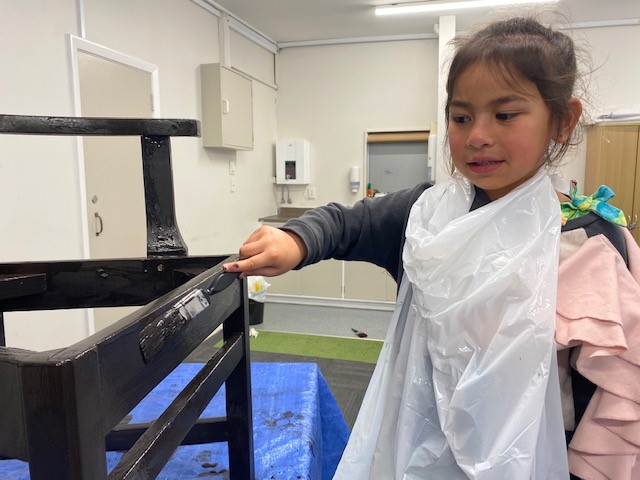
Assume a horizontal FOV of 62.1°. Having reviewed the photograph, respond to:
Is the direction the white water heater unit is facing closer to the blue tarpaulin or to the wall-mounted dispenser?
the blue tarpaulin

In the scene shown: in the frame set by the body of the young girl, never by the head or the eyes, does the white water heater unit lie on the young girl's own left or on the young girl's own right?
on the young girl's own right

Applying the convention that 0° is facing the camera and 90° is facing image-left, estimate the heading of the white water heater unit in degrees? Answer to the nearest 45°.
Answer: approximately 0°

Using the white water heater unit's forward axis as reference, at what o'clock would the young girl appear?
The young girl is roughly at 12 o'clock from the white water heater unit.

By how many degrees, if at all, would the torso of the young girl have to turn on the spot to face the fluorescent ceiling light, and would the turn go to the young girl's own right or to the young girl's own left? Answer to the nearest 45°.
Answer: approximately 135° to the young girl's own right

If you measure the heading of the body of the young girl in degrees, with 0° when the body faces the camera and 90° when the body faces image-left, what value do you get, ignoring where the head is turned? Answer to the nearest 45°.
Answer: approximately 45°

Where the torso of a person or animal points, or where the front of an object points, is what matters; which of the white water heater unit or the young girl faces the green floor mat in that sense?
the white water heater unit

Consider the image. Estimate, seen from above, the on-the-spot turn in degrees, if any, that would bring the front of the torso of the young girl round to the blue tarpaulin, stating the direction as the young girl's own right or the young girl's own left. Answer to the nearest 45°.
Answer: approximately 90° to the young girl's own right

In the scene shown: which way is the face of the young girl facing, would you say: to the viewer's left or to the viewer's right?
to the viewer's left

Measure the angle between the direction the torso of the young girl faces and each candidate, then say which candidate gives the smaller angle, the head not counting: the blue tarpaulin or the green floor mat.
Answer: the blue tarpaulin

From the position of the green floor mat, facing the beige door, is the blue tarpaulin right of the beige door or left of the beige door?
left

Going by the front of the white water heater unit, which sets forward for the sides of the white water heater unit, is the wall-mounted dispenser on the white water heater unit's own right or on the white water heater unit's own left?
on the white water heater unit's own left
